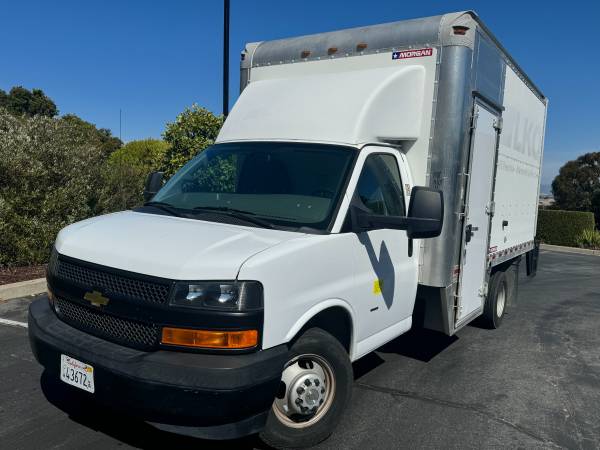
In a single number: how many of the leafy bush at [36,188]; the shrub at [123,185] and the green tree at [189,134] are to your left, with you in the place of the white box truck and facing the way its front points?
0

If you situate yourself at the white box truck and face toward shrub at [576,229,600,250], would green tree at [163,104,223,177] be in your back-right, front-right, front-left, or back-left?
front-left

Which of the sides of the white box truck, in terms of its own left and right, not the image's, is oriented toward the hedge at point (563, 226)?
back

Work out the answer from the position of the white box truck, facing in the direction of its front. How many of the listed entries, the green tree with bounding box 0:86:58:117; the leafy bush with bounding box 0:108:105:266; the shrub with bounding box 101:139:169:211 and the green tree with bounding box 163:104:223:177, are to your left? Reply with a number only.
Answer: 0

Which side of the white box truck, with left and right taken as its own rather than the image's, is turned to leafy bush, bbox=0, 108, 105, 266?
right

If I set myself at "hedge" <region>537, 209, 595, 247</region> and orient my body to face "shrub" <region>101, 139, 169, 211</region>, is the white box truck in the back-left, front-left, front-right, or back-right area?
front-left

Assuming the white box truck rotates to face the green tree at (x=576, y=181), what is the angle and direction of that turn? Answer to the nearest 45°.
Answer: approximately 180°

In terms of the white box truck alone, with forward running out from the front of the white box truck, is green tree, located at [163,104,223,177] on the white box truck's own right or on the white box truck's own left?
on the white box truck's own right

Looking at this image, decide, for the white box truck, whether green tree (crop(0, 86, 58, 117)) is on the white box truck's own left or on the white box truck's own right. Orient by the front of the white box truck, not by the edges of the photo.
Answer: on the white box truck's own right

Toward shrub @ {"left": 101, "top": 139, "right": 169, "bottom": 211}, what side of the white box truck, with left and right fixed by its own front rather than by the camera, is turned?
right
